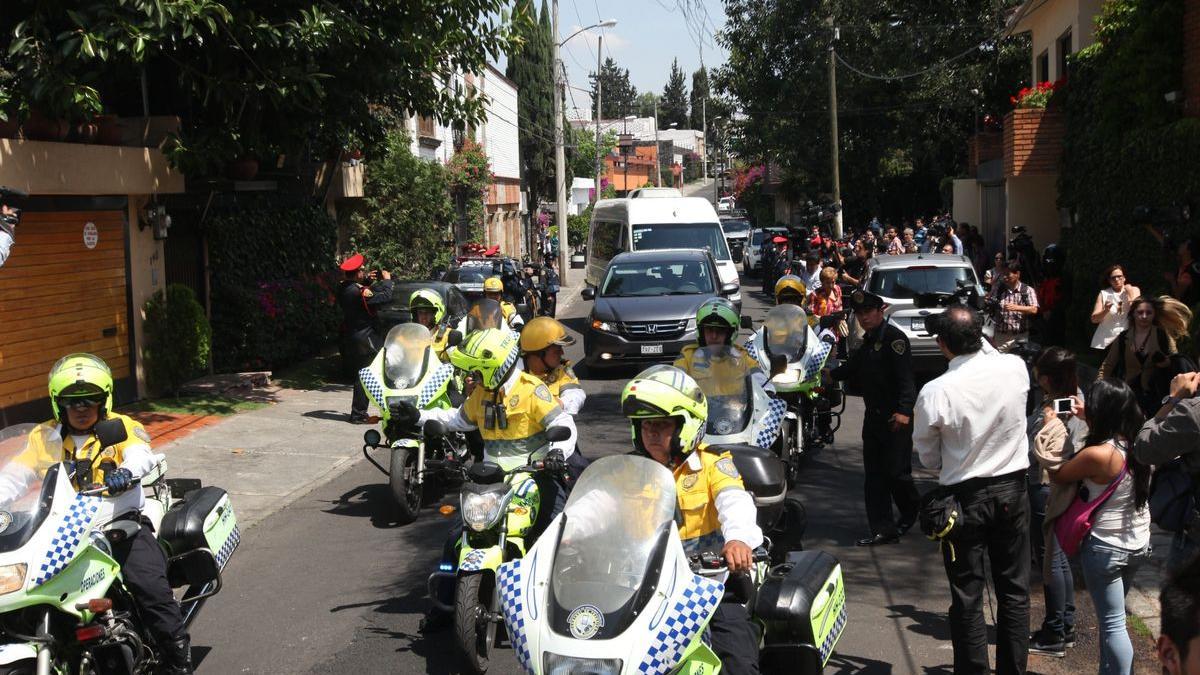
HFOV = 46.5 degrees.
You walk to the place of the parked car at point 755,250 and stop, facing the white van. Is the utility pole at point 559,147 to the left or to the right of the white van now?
right

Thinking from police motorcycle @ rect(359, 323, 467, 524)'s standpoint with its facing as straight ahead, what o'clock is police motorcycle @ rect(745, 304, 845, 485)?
police motorcycle @ rect(745, 304, 845, 485) is roughly at 9 o'clock from police motorcycle @ rect(359, 323, 467, 524).

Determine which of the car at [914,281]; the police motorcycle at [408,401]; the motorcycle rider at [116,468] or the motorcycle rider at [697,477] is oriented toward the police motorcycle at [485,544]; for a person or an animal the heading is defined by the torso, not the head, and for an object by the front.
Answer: the police motorcycle at [408,401]

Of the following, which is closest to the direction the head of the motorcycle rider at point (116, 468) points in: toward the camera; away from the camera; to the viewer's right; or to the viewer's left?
toward the camera

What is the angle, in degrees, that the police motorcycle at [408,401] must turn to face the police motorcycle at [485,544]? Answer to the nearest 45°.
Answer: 0° — it already faces it

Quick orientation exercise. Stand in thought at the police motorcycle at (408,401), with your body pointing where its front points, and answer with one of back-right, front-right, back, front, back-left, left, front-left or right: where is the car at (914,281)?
back-left

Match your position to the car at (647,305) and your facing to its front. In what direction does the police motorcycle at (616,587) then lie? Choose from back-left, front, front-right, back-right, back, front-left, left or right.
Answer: front

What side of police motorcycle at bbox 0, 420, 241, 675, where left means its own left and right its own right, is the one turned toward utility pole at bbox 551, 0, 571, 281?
back

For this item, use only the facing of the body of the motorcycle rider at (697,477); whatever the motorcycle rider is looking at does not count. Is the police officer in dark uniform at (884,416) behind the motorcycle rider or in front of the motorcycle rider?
behind

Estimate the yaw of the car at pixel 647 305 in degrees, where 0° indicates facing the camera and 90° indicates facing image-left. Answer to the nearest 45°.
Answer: approximately 0°

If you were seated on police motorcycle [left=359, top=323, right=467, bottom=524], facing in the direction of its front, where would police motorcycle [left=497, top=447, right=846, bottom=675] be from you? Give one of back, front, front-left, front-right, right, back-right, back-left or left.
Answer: front

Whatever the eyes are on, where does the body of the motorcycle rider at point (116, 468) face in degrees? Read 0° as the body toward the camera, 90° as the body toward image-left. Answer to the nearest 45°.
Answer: approximately 45°
